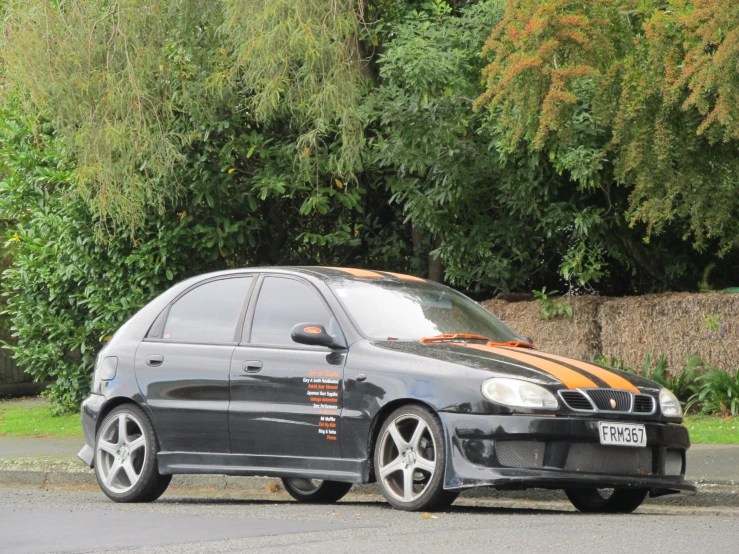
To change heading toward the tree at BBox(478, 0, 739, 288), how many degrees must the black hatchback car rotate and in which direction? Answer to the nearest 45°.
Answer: approximately 90° to its left

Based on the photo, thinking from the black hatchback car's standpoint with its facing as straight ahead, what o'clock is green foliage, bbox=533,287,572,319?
The green foliage is roughly at 8 o'clock from the black hatchback car.

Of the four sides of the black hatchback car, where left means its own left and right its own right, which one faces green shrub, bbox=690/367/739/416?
left

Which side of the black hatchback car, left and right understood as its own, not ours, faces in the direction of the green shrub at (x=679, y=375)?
left

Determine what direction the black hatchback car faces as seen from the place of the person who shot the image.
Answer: facing the viewer and to the right of the viewer
